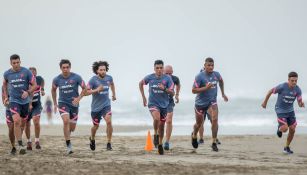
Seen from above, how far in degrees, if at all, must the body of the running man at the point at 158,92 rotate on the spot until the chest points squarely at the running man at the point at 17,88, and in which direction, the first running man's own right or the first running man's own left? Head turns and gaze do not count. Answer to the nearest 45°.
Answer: approximately 90° to the first running man's own right

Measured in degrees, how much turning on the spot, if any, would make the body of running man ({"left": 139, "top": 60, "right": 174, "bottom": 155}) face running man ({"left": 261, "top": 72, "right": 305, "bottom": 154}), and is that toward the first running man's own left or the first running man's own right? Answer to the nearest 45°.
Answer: approximately 90° to the first running man's own left

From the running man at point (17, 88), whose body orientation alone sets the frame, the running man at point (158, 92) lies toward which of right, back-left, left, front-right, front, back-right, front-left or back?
left

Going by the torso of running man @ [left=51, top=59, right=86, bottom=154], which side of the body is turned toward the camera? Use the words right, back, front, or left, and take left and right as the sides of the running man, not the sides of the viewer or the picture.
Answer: front

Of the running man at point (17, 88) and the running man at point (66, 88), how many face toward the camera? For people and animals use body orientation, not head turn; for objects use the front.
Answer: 2

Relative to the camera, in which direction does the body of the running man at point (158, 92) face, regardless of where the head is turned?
toward the camera

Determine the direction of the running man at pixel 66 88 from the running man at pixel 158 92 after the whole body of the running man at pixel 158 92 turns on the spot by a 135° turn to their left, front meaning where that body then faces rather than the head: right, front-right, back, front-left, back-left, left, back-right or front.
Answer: back-left

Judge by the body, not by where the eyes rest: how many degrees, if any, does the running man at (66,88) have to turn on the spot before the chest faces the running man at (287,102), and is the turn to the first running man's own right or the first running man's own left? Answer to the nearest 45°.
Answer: approximately 90° to the first running man's own left

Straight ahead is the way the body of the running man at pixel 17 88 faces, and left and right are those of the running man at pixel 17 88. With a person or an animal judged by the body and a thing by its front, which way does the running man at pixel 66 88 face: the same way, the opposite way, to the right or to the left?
the same way

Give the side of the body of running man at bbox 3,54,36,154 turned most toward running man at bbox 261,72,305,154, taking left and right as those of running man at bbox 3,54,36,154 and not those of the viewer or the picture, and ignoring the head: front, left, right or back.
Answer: left

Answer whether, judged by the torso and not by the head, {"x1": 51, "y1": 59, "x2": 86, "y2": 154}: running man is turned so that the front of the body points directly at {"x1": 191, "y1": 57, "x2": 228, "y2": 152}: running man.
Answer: no

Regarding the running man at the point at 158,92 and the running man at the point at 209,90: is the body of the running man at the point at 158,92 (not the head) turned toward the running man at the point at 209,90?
no

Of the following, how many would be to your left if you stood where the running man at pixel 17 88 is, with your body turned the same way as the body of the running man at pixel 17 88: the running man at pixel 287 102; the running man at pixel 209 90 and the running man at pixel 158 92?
3
